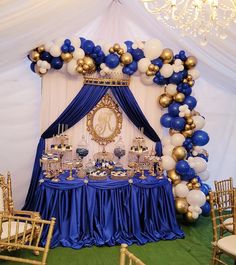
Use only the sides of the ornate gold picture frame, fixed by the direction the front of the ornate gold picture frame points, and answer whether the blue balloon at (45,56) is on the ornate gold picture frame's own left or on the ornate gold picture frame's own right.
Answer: on the ornate gold picture frame's own right

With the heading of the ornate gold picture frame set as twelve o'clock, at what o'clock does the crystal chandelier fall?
The crystal chandelier is roughly at 11 o'clock from the ornate gold picture frame.

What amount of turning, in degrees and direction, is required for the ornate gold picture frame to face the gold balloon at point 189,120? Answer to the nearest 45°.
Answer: approximately 90° to its left

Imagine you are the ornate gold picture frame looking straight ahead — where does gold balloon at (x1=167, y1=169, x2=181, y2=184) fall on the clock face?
The gold balloon is roughly at 9 o'clock from the ornate gold picture frame.

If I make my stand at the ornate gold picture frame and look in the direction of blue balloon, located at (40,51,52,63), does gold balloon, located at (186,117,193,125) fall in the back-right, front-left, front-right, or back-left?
back-left

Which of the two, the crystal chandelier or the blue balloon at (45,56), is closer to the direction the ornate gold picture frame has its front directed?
the crystal chandelier

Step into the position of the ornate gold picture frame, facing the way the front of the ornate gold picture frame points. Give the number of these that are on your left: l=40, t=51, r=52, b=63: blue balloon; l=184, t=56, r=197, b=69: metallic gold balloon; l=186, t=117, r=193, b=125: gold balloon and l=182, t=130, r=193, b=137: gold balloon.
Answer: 3

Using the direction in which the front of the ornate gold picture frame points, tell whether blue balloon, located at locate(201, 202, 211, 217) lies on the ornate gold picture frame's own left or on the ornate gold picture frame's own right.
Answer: on the ornate gold picture frame's own left

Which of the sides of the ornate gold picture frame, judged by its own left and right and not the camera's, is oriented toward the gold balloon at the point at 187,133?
left
